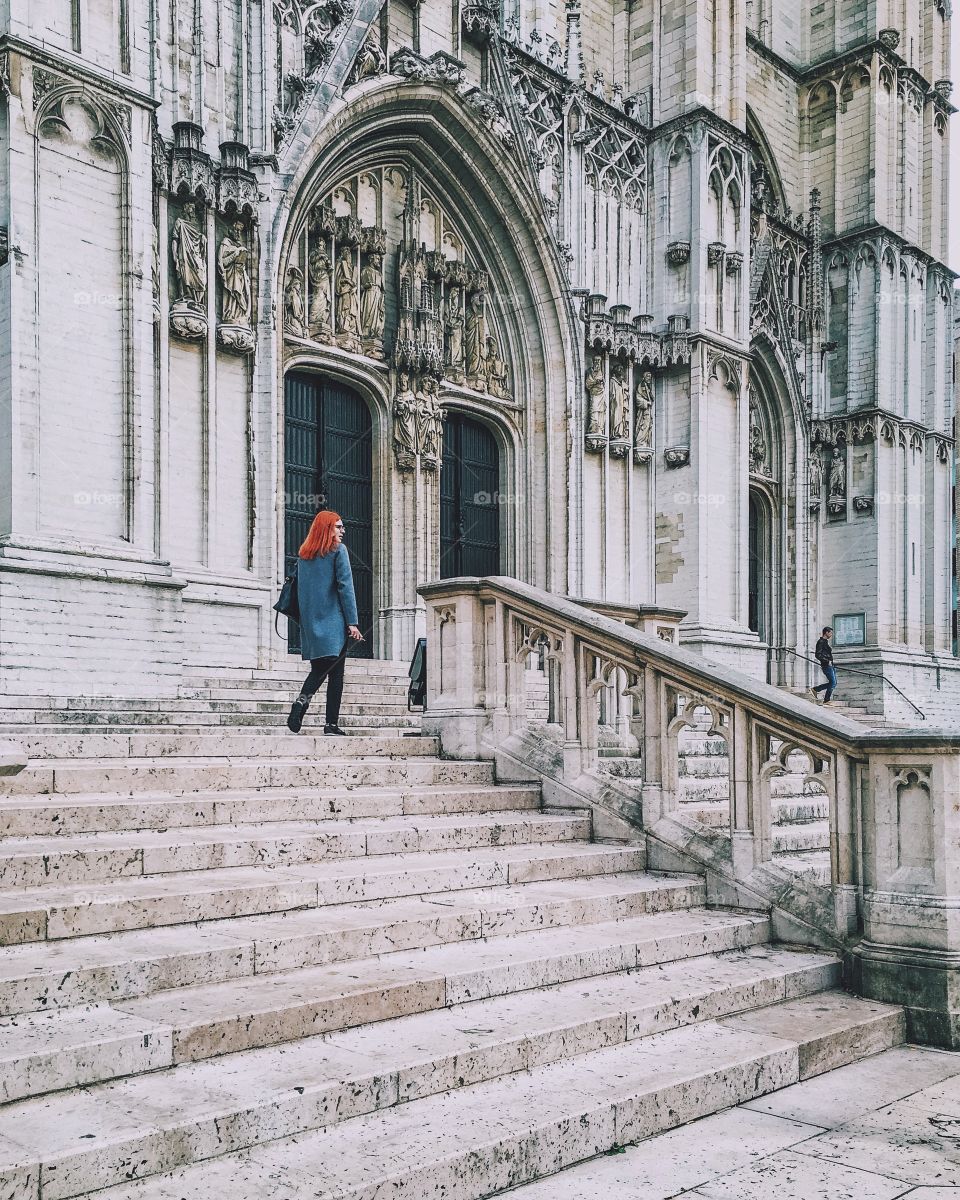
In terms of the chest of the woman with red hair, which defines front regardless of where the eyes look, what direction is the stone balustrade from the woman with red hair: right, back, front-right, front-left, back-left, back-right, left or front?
right

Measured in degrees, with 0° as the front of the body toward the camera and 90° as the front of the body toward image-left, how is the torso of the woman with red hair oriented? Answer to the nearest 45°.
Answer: approximately 225°

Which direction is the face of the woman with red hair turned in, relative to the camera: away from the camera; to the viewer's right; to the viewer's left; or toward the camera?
to the viewer's right

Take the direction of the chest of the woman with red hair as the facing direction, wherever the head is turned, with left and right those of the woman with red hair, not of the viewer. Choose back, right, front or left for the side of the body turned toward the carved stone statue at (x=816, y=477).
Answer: front

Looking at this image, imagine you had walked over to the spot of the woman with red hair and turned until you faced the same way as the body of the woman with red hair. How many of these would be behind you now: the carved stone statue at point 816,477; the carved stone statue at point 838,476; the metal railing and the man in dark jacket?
0

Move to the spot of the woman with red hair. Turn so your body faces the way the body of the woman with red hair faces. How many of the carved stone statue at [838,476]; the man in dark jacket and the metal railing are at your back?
0

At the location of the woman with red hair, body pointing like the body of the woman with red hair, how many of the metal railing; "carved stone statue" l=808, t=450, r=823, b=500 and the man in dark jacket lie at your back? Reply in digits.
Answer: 0

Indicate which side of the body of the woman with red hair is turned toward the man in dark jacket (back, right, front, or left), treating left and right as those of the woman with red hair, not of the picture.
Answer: front

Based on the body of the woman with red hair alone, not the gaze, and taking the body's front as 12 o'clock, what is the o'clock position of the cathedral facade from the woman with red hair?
The cathedral facade is roughly at 11 o'clock from the woman with red hair.

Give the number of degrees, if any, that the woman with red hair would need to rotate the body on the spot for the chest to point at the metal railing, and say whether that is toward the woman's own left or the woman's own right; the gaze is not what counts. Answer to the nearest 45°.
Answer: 0° — they already face it

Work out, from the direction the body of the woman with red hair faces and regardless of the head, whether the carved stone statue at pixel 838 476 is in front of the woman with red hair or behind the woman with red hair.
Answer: in front
